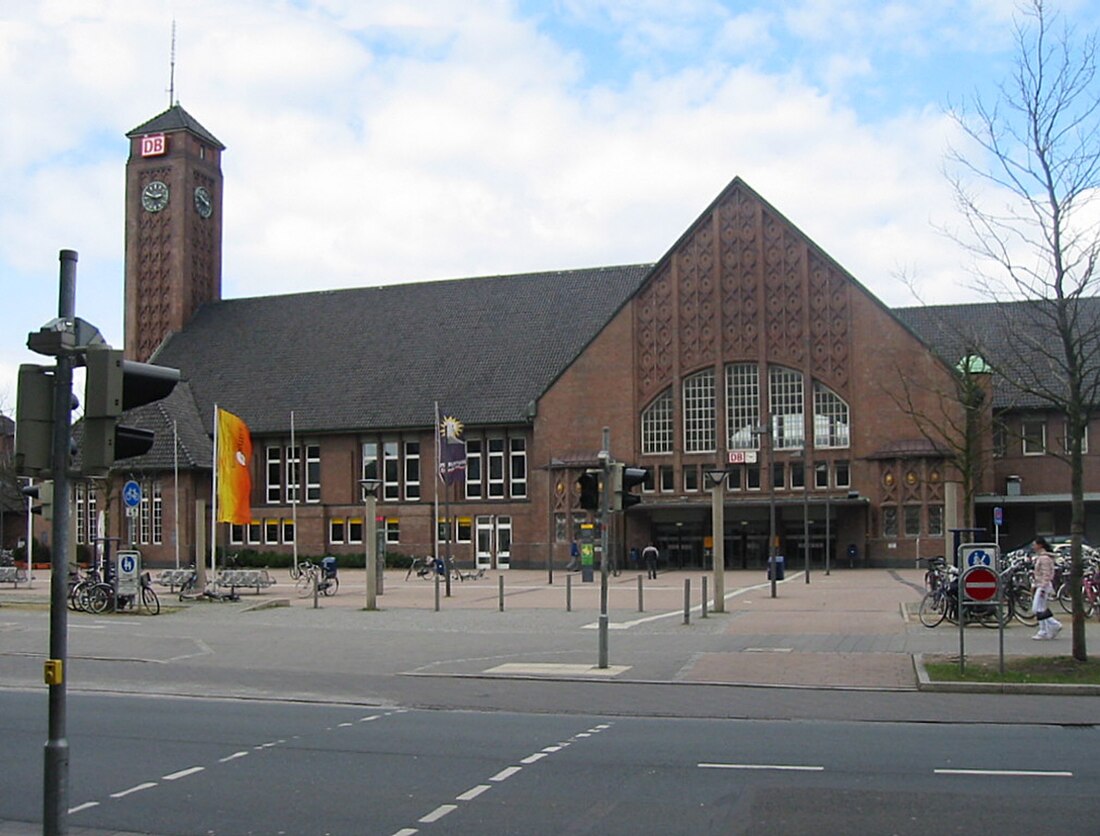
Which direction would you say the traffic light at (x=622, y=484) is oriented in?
to the viewer's right

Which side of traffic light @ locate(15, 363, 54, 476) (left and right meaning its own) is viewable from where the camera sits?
back

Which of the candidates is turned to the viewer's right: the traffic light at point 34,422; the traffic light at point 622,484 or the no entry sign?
the traffic light at point 622,484

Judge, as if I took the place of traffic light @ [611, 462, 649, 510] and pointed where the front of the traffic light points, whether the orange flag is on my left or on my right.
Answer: on my left

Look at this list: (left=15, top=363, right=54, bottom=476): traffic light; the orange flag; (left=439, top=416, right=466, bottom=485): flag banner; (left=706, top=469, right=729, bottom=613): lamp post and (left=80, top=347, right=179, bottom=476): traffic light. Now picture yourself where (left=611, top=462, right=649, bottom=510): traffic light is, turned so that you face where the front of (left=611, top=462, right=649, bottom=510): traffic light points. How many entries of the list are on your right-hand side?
2
